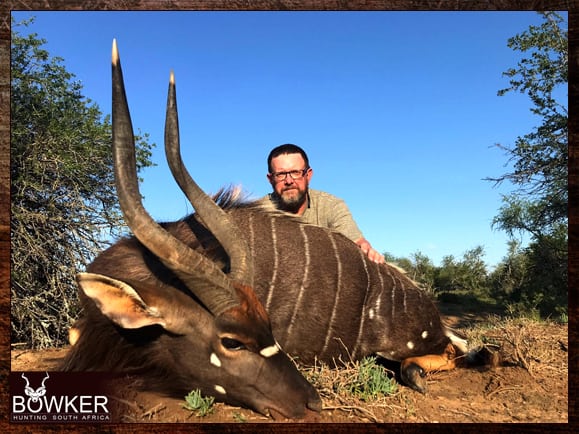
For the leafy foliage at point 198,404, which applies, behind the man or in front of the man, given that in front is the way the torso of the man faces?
in front

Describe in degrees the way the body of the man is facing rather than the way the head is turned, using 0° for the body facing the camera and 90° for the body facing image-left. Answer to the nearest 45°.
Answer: approximately 0°

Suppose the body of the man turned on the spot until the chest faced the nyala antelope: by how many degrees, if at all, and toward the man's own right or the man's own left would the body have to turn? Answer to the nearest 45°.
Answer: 0° — they already face it
